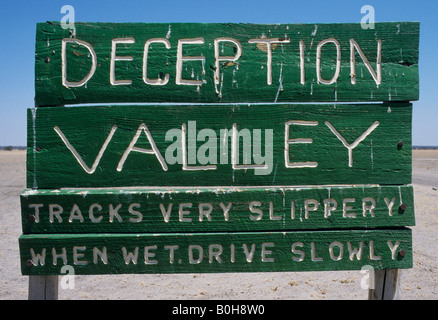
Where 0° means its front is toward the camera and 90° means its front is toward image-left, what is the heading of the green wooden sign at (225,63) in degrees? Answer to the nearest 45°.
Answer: approximately 0°
